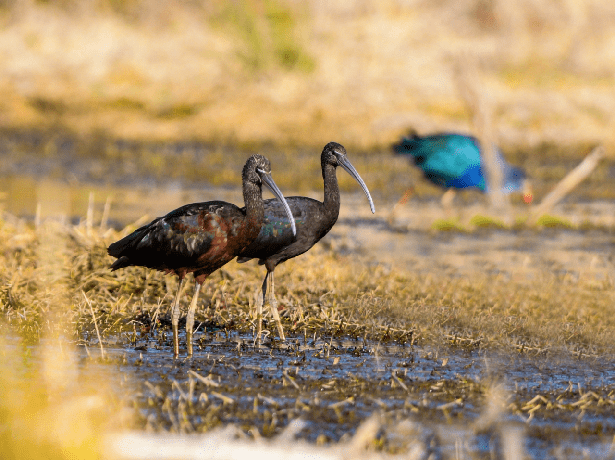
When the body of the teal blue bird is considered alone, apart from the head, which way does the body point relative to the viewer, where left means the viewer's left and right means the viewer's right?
facing to the right of the viewer

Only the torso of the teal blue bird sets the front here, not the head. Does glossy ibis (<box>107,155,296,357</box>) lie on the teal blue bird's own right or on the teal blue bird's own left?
on the teal blue bird's own right

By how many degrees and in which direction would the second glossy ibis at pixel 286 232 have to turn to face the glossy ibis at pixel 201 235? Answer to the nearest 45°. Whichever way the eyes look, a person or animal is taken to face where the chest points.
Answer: approximately 135° to its right

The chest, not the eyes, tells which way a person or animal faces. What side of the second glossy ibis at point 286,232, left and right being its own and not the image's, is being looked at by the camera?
right

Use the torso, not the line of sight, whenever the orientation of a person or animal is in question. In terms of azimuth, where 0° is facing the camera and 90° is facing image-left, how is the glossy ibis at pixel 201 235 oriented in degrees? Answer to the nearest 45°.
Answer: approximately 270°

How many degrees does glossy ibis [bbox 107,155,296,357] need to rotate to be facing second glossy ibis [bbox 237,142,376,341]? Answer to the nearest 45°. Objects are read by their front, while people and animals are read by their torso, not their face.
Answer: approximately 45° to its left

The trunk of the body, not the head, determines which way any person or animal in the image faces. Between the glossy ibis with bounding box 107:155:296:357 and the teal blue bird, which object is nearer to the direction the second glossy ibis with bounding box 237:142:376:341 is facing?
the teal blue bird

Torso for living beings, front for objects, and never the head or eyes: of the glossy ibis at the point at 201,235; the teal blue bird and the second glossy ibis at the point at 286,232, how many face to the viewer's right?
3

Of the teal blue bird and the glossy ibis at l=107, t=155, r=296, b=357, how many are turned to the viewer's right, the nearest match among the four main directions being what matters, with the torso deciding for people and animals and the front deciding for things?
2

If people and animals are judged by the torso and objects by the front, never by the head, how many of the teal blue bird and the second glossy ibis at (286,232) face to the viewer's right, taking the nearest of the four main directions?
2

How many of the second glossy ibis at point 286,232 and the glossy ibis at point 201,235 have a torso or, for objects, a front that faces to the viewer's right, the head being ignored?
2
